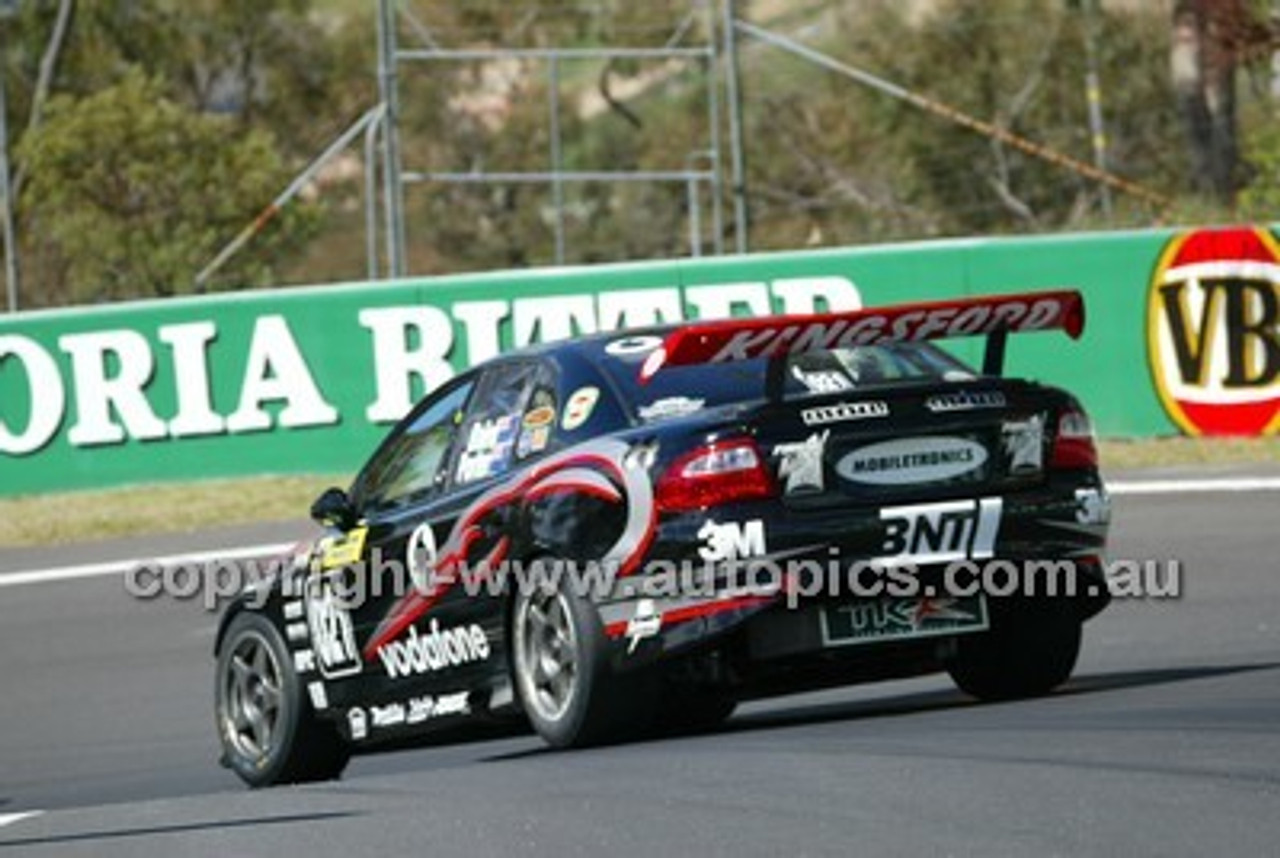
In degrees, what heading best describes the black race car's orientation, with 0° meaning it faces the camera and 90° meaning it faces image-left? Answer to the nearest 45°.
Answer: approximately 135°

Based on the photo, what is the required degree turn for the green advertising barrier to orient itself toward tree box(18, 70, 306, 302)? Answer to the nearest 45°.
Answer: approximately 180°

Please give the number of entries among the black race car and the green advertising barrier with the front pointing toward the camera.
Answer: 1

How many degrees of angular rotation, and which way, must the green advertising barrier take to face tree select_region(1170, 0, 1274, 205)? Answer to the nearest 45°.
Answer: approximately 135° to its left

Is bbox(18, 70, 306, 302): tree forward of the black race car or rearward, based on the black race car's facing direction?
forward

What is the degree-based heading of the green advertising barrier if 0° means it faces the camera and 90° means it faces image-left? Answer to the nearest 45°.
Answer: approximately 0°

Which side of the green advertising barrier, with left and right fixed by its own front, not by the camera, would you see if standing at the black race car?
front

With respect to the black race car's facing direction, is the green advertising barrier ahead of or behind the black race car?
ahead

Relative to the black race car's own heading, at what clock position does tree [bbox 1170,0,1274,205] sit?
The tree is roughly at 2 o'clock from the black race car.

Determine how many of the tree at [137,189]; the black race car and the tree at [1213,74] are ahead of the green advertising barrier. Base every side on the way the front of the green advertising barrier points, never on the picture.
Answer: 1
